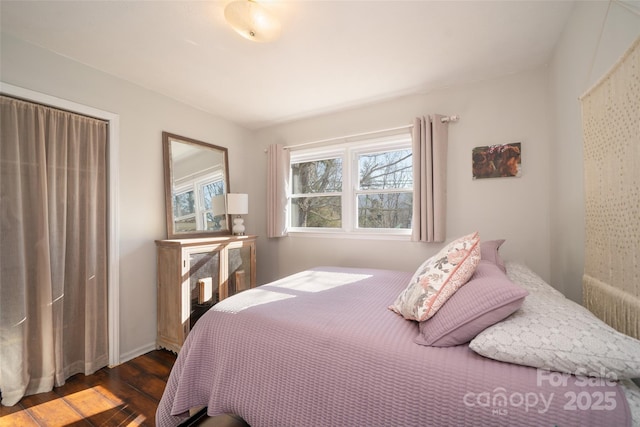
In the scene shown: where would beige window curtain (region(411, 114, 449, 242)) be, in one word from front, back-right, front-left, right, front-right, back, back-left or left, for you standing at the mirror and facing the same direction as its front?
front

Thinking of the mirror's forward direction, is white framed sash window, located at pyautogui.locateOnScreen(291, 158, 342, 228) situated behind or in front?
in front

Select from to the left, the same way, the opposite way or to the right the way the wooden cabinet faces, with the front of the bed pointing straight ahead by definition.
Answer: the opposite way

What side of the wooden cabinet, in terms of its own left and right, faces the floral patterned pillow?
front

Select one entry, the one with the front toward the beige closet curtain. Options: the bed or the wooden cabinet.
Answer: the bed

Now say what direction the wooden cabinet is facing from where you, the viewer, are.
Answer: facing the viewer and to the right of the viewer

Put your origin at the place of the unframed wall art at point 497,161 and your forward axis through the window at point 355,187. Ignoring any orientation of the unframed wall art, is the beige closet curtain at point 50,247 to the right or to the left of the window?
left

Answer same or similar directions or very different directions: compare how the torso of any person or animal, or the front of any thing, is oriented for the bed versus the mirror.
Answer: very different directions

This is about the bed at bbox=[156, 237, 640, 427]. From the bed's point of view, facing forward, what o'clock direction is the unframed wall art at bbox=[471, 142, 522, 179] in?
The unframed wall art is roughly at 4 o'clock from the bed.

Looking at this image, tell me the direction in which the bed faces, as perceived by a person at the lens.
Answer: facing to the left of the viewer

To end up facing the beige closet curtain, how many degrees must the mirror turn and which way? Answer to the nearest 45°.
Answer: approximately 90° to its right

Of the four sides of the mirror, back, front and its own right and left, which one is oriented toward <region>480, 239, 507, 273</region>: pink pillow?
front
